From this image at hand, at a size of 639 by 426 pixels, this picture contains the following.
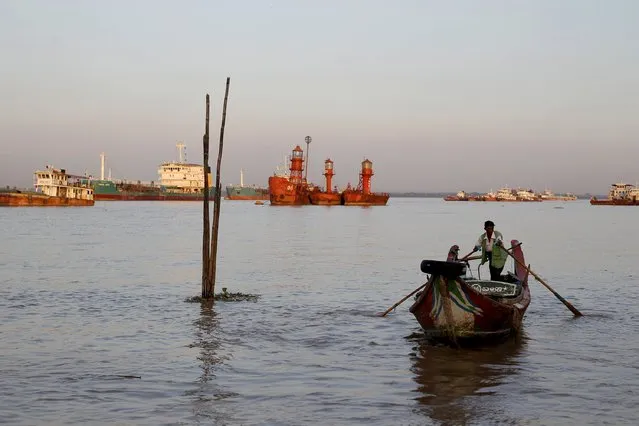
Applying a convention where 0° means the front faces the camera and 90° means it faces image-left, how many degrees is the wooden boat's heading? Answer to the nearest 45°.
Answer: approximately 45°

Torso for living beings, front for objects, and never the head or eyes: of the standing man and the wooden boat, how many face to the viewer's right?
0

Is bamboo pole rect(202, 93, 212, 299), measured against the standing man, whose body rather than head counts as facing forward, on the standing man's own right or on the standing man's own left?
on the standing man's own right

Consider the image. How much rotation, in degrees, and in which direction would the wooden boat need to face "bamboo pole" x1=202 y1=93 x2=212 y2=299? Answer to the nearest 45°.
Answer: approximately 90° to its right
